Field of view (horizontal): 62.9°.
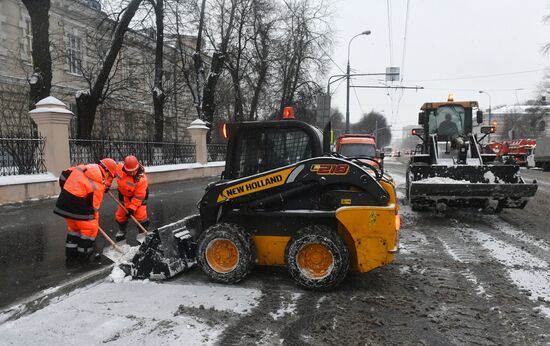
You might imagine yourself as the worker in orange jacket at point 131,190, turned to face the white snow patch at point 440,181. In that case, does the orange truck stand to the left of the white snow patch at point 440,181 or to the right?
left

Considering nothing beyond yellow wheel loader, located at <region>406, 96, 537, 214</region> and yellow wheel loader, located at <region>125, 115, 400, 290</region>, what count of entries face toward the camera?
1

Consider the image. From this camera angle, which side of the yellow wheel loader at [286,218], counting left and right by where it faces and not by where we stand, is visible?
left

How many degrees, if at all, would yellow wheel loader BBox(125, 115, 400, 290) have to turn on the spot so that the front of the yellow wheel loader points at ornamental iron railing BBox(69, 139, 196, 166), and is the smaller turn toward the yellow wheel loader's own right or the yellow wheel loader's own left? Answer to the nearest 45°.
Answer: approximately 45° to the yellow wheel loader's own right

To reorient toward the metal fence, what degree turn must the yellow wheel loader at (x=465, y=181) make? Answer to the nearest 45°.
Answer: approximately 90° to its right

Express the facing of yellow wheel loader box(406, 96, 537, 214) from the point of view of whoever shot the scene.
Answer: facing the viewer

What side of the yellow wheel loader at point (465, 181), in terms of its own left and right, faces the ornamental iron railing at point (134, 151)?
right

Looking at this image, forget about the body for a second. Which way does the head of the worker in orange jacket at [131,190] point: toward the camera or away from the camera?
toward the camera

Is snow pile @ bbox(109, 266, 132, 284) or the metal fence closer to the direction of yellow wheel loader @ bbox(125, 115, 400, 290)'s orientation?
the snow pile

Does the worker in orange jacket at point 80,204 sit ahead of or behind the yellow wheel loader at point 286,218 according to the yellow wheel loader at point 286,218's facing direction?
ahead

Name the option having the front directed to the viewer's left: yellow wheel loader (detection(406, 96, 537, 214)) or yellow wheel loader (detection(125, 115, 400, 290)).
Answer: yellow wheel loader (detection(125, 115, 400, 290))

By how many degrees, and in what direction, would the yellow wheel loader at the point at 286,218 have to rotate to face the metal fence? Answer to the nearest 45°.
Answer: approximately 45° to its right

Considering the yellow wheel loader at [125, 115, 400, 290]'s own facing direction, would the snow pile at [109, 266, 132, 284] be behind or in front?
in front

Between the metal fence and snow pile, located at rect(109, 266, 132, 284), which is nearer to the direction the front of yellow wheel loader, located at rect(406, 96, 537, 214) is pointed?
the snow pile

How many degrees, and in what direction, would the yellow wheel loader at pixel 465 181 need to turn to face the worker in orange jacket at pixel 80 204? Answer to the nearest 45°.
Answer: approximately 45° to its right

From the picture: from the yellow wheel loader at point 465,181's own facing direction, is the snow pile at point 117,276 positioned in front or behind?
in front

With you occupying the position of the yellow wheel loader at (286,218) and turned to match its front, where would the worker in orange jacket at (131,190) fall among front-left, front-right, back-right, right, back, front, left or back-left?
front-right

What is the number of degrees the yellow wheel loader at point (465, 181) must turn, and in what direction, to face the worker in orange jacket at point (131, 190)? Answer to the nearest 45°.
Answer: approximately 45° to its right
